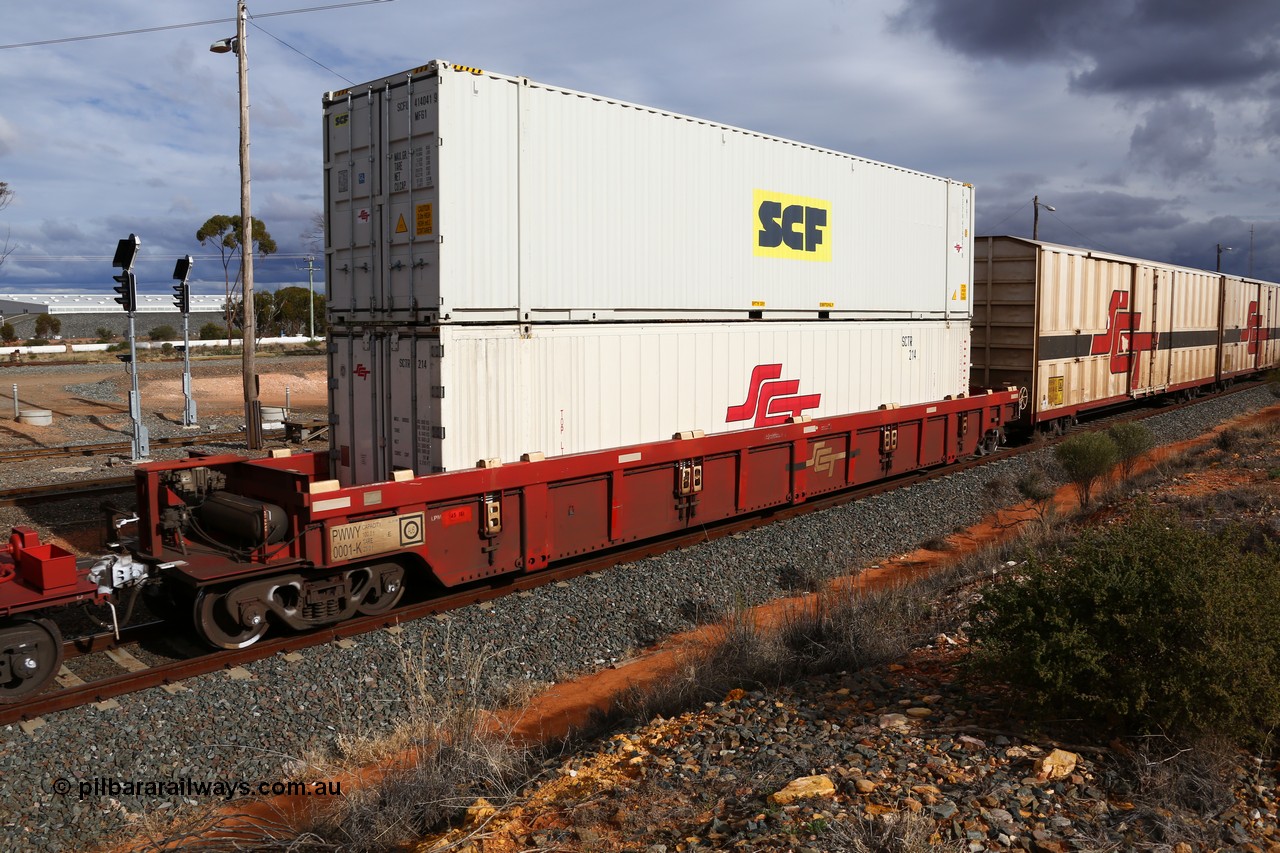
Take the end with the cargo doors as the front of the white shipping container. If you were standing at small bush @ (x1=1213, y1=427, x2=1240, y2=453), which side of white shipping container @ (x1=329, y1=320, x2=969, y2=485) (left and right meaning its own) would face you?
back

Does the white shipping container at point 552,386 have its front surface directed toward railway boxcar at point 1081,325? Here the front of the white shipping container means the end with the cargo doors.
no

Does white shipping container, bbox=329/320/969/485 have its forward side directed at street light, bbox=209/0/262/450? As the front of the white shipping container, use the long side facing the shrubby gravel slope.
no

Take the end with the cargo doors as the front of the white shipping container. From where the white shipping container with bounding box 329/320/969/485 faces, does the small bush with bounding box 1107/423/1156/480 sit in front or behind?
behind

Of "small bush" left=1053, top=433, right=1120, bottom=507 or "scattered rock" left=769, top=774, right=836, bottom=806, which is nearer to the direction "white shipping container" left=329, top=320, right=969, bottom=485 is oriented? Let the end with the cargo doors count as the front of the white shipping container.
the scattered rock

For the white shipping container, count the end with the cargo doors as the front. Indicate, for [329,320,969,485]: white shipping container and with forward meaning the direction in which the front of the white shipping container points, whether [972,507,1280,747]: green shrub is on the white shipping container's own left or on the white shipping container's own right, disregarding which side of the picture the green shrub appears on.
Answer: on the white shipping container's own left
